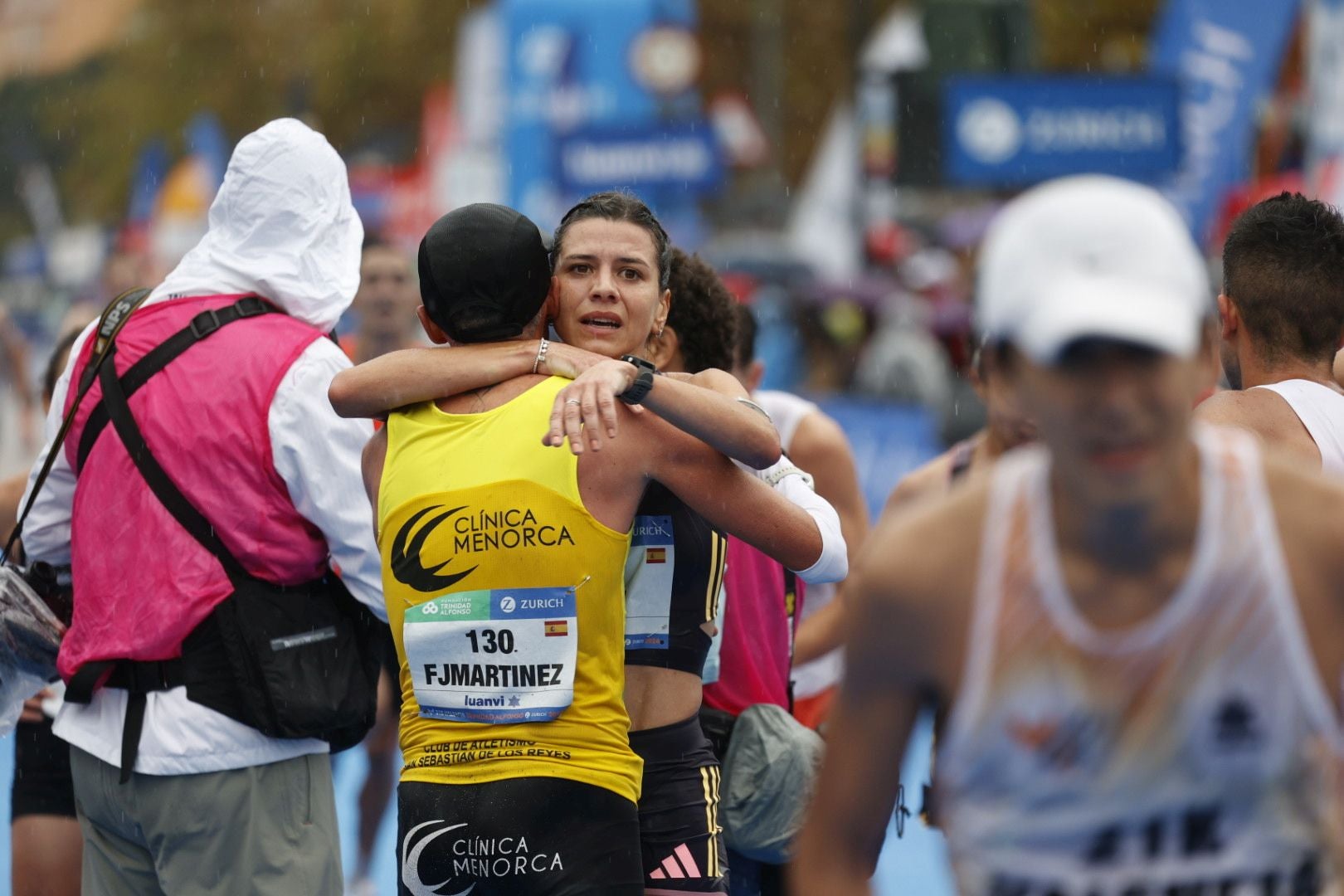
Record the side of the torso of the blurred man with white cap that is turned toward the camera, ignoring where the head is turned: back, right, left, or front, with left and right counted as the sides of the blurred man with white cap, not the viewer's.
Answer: front

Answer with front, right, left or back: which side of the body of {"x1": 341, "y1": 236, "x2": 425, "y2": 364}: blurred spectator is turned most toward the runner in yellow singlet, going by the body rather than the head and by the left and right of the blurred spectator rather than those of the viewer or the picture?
front

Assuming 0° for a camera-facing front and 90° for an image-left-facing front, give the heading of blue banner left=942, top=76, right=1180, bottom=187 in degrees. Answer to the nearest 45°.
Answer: approximately 0°

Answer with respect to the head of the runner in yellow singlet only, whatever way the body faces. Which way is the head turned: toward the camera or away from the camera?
away from the camera

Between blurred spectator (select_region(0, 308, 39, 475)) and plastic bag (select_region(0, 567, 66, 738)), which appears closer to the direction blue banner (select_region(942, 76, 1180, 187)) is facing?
the plastic bag

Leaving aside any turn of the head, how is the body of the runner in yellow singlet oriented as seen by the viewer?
away from the camera

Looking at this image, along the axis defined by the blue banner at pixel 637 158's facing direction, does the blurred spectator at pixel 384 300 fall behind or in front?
in front

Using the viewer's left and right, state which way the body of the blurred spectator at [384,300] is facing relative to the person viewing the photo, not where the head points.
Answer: facing the viewer

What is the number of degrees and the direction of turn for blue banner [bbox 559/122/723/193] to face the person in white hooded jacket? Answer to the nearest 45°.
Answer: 0° — it already faces them

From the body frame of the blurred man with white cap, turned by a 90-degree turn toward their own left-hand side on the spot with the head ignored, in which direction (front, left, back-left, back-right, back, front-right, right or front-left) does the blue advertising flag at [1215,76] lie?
left

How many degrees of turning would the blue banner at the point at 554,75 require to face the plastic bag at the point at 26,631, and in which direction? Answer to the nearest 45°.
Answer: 0° — it already faces it

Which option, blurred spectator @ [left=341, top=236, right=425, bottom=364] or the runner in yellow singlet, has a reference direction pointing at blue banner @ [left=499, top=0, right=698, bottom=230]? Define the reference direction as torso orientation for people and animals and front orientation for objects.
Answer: the runner in yellow singlet

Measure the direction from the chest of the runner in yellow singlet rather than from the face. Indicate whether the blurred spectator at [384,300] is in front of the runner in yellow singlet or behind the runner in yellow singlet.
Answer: in front

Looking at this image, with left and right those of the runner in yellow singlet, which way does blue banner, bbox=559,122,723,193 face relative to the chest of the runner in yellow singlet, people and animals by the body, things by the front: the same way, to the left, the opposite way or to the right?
the opposite way
